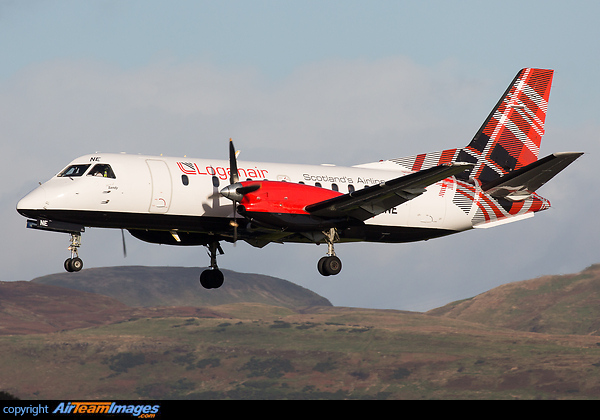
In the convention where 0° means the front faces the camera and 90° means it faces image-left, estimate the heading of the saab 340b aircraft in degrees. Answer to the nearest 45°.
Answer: approximately 45°
